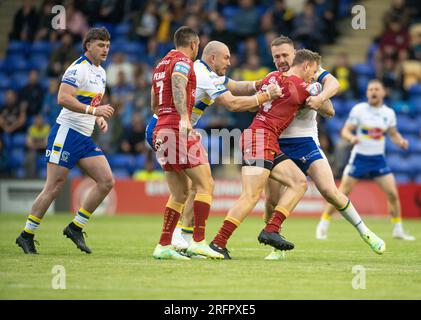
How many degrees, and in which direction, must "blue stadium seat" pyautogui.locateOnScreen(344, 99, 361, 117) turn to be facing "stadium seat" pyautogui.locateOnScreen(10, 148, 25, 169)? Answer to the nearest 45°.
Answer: approximately 90° to its right

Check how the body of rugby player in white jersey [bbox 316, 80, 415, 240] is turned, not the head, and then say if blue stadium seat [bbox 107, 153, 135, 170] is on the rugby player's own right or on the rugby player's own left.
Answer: on the rugby player's own right

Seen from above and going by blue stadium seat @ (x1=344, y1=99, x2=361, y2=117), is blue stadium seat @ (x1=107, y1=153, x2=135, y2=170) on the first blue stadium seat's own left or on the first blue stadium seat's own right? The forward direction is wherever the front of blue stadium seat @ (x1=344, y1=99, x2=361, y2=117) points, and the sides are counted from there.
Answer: on the first blue stadium seat's own right

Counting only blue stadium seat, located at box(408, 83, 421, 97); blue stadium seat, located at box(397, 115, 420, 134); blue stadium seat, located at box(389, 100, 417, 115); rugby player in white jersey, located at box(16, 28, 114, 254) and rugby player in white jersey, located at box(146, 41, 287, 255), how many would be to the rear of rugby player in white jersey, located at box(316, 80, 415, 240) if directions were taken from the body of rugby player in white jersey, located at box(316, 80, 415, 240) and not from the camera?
3

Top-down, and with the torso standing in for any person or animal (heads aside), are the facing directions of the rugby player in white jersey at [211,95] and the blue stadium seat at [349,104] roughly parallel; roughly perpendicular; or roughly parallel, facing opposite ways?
roughly perpendicular

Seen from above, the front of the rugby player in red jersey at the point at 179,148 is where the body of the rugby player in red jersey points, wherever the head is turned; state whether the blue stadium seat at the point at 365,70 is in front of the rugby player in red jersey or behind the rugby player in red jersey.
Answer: in front

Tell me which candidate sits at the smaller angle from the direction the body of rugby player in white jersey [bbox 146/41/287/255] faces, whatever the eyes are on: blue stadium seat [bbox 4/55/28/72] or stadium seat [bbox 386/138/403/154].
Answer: the stadium seat

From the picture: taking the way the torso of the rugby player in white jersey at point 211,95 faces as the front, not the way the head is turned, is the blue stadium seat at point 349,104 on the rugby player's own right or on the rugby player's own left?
on the rugby player's own left

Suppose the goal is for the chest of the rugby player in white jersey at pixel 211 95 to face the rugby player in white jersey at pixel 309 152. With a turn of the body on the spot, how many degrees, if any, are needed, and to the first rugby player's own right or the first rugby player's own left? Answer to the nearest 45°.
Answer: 0° — they already face them

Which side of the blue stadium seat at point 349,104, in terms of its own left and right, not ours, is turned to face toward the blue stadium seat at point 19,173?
right

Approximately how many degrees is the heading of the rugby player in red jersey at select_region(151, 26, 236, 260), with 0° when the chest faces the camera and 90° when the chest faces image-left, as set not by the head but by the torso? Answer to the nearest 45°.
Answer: approximately 225°

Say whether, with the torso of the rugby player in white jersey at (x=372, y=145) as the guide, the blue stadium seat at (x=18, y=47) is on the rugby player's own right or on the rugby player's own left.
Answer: on the rugby player's own right

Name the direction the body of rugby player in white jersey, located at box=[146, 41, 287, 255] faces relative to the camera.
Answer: to the viewer's right
